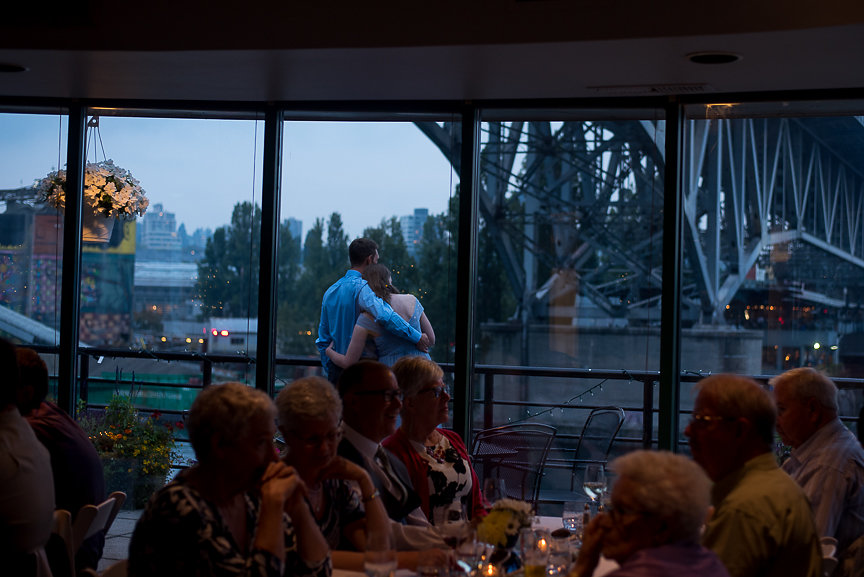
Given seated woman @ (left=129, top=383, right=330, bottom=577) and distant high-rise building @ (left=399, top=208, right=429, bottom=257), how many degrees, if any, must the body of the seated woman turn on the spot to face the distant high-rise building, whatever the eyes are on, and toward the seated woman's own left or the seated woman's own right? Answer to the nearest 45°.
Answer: approximately 135° to the seated woman's own left

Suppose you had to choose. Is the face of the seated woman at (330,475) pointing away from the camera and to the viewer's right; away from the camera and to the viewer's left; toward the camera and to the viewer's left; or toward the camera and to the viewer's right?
toward the camera and to the viewer's right

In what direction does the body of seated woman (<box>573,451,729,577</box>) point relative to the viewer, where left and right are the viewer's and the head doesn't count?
facing to the left of the viewer

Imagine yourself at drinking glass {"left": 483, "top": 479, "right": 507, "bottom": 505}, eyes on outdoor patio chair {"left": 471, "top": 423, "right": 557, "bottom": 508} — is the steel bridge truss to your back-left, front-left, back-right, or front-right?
front-right

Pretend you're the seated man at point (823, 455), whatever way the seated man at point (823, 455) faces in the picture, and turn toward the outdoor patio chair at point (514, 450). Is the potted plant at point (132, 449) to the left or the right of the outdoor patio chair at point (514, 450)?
left

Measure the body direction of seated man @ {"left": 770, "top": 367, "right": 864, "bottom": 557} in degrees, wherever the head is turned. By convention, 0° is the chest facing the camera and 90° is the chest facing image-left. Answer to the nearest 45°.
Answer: approximately 90°

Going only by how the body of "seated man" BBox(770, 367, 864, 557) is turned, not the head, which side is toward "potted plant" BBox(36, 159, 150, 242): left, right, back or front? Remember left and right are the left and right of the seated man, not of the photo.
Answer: front

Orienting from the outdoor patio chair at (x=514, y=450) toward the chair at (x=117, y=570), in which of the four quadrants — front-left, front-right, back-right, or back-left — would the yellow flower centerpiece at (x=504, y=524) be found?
front-left

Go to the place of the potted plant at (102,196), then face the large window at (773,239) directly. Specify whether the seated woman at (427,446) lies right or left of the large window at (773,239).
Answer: right

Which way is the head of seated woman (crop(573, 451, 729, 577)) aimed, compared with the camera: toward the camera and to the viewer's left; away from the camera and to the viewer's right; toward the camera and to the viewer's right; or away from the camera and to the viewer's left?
away from the camera and to the viewer's left

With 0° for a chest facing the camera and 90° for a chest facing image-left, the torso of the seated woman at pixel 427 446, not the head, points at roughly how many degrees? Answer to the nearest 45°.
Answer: approximately 315°
